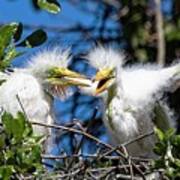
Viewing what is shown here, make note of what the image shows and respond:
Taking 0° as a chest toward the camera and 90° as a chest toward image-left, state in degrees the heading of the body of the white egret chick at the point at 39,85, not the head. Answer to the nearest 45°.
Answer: approximately 270°

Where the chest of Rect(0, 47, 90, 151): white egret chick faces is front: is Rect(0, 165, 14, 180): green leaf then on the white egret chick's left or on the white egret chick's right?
on the white egret chick's right

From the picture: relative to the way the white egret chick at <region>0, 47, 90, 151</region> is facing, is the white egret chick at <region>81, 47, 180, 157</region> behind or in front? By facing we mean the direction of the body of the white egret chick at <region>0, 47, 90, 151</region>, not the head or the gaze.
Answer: in front

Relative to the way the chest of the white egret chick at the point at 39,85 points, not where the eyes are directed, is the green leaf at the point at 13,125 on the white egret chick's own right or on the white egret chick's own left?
on the white egret chick's own right

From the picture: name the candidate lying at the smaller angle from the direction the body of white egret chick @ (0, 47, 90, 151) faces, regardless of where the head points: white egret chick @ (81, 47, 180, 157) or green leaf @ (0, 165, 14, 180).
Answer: the white egret chick
